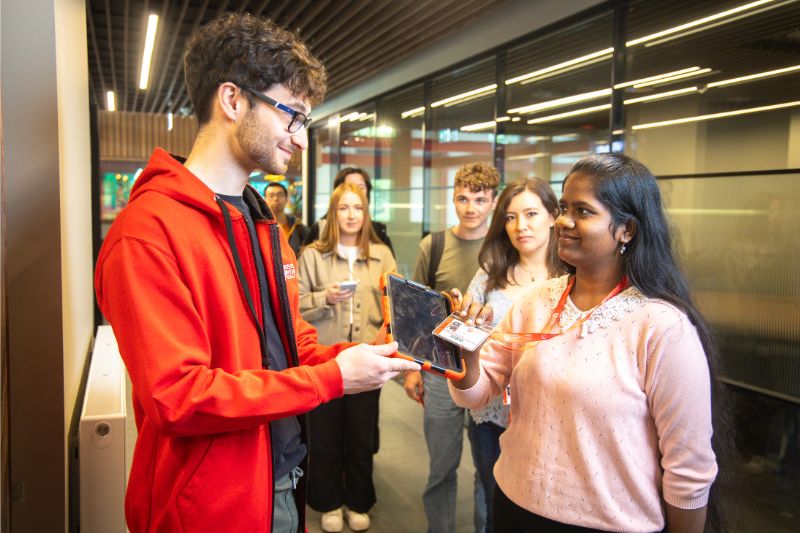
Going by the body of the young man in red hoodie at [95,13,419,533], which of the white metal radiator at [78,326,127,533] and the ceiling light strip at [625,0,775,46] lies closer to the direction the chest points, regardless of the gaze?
the ceiling light strip

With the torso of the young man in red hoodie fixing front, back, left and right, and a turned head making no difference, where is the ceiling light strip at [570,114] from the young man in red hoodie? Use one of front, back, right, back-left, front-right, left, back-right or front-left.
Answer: front-left

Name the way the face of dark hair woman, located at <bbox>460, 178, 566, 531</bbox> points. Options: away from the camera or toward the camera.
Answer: toward the camera

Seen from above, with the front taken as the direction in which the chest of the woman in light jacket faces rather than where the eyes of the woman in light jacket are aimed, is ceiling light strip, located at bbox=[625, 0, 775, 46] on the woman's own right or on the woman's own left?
on the woman's own left

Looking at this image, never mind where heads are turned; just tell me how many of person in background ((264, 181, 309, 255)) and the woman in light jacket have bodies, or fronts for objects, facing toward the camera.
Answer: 2

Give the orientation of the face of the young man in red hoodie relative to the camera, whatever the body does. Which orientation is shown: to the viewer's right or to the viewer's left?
to the viewer's right

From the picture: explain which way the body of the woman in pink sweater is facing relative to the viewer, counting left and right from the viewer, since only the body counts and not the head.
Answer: facing the viewer and to the left of the viewer

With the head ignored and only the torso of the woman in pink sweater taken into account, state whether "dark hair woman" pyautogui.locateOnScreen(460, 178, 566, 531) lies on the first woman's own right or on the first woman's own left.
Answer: on the first woman's own right

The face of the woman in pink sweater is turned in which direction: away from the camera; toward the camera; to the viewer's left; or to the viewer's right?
to the viewer's left

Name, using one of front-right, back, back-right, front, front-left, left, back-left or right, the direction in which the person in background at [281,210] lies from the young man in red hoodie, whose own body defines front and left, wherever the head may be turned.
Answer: left

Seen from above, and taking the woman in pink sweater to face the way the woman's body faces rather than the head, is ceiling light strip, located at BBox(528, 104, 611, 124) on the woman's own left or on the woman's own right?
on the woman's own right

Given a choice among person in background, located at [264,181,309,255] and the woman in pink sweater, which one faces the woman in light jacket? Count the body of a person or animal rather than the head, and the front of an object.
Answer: the person in background

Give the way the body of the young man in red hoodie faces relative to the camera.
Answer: to the viewer's right

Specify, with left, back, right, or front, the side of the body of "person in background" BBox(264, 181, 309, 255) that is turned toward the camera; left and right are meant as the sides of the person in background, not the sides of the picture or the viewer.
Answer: front

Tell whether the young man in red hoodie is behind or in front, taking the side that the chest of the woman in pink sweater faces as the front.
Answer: in front

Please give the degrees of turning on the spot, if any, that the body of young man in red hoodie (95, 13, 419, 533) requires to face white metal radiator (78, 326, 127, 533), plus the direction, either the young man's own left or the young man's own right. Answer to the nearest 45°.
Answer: approximately 135° to the young man's own left

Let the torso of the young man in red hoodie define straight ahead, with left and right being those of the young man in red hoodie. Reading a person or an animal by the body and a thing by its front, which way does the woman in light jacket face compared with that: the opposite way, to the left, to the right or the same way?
to the right

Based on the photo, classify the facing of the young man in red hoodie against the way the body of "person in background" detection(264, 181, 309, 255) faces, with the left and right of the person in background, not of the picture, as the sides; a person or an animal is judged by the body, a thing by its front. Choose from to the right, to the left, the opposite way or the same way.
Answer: to the left

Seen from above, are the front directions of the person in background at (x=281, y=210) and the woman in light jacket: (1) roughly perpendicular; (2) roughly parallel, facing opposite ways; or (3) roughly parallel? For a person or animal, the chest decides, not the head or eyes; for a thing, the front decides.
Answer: roughly parallel

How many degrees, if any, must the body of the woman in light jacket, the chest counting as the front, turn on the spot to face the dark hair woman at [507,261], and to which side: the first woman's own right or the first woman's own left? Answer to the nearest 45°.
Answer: approximately 45° to the first woman's own left
